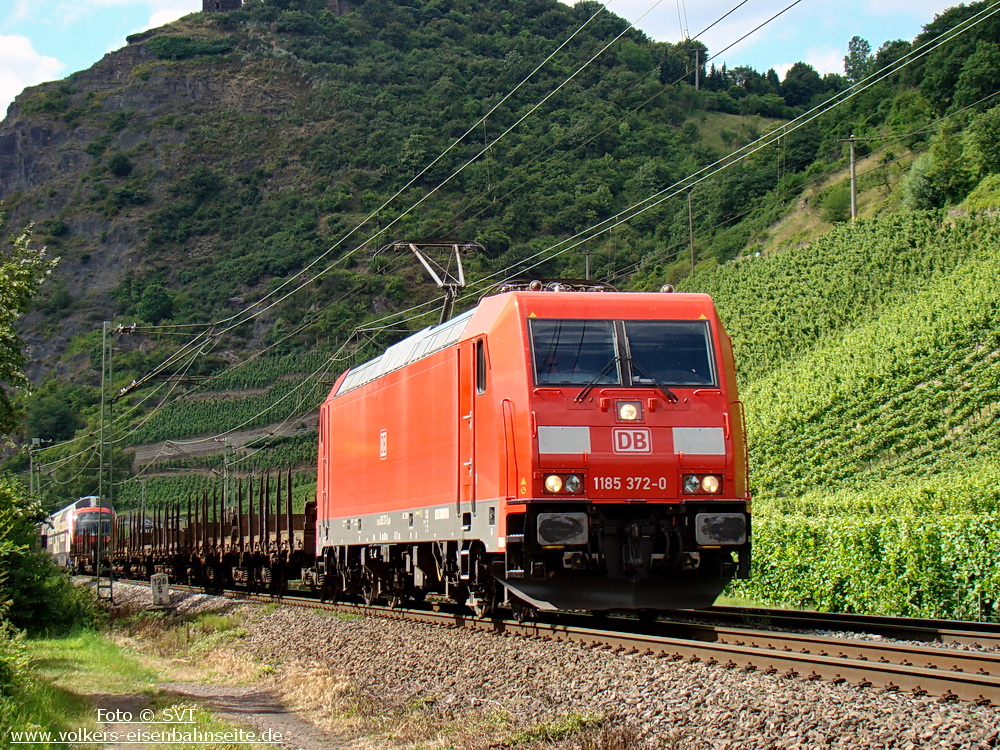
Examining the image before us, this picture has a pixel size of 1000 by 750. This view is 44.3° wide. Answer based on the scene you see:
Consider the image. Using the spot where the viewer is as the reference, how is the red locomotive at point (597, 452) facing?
facing the viewer and to the right of the viewer

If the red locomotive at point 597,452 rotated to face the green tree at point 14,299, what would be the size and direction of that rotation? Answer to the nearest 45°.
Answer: approximately 90° to its right

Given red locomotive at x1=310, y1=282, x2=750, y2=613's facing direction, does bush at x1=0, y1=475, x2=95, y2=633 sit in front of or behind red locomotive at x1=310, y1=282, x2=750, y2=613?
behind
